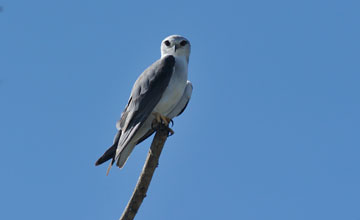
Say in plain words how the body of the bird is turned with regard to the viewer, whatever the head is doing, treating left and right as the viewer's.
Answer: facing the viewer and to the right of the viewer
